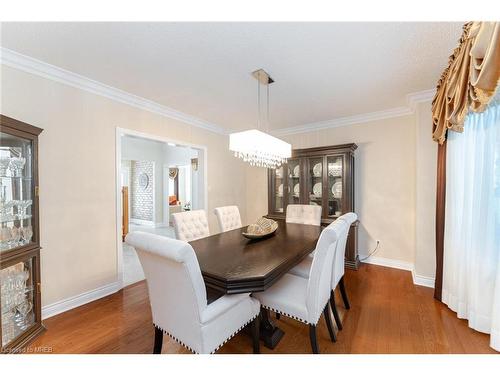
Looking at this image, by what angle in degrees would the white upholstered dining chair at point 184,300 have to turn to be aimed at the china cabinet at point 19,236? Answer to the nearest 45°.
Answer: approximately 90° to its left

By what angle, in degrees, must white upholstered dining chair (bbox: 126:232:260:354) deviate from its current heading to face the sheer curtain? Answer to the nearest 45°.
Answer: approximately 45° to its right

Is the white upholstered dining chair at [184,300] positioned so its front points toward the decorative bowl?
yes

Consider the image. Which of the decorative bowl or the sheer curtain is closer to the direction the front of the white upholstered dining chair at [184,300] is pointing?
the decorative bowl

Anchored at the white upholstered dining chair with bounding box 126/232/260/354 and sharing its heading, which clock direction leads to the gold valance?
The gold valance is roughly at 2 o'clock from the white upholstered dining chair.

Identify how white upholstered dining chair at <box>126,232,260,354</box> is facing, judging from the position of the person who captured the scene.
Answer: facing away from the viewer and to the right of the viewer

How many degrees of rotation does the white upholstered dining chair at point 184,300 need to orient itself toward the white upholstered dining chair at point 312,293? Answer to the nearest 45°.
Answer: approximately 45° to its right
